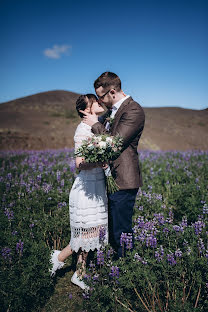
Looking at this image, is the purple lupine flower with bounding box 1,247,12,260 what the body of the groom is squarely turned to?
yes

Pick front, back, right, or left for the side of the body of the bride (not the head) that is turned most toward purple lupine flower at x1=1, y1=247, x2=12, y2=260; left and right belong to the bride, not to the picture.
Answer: back

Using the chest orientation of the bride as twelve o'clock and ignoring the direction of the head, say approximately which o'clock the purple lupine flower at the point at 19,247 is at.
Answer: The purple lupine flower is roughly at 6 o'clock from the bride.

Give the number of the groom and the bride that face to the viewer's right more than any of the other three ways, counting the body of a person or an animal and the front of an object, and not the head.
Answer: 1

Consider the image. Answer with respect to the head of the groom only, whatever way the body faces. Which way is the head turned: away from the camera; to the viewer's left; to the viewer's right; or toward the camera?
to the viewer's left

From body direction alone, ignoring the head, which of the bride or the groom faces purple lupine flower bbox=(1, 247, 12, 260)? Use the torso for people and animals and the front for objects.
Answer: the groom

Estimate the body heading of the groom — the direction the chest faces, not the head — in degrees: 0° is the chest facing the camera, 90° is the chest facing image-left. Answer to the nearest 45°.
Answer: approximately 90°

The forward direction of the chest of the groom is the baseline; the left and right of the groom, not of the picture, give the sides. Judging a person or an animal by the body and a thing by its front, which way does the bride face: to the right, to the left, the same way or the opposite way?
the opposite way

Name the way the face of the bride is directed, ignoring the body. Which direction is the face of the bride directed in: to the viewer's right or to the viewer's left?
to the viewer's right

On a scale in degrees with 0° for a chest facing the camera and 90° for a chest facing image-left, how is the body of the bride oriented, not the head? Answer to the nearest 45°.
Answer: approximately 270°
